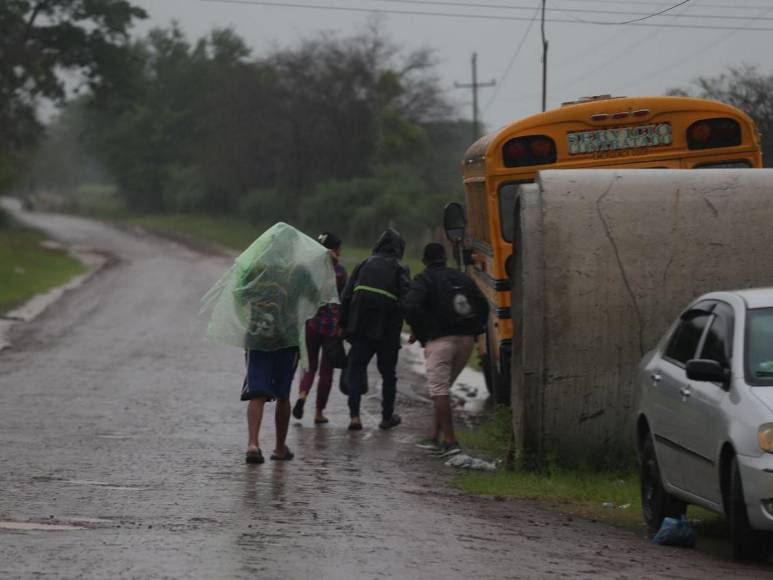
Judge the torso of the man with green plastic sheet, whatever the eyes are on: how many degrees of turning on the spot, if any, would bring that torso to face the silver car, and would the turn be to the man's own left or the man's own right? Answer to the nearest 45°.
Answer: approximately 135° to the man's own right

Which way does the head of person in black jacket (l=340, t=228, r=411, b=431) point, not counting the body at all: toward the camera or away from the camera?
away from the camera

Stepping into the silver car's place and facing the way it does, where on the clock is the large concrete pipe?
The large concrete pipe is roughly at 7 o'clock from the silver car.

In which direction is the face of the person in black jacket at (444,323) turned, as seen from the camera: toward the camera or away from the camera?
away from the camera

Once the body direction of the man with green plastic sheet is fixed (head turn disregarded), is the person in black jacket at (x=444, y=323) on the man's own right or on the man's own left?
on the man's own right

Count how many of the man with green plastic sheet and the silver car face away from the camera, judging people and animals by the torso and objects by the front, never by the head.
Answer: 1

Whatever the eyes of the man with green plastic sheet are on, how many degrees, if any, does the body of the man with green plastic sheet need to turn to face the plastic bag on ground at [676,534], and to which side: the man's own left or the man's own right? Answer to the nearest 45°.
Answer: approximately 135° to the man's own right

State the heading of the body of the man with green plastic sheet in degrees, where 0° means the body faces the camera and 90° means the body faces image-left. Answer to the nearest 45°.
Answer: approximately 180°

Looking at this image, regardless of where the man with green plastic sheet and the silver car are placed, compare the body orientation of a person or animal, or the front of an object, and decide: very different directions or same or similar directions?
very different directions
